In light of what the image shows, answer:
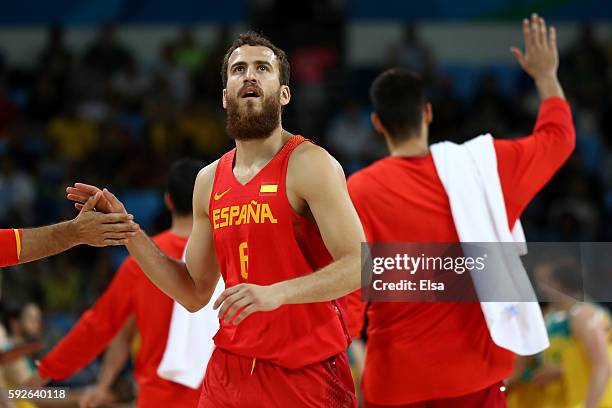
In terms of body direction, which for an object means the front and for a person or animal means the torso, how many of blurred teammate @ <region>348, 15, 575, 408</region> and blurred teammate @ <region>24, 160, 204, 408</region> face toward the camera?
0

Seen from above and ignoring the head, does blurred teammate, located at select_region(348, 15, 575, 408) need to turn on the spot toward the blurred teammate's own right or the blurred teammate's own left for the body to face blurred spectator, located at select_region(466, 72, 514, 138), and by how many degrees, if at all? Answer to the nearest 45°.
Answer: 0° — they already face them

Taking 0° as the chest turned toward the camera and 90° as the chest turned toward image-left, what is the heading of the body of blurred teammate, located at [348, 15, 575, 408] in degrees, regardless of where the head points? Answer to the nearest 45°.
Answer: approximately 180°

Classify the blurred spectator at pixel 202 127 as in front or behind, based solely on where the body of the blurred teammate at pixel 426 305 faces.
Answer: in front

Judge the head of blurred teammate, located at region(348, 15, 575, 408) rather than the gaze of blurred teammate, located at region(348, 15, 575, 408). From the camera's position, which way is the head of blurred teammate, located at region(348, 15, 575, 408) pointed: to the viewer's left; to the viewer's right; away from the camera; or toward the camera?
away from the camera

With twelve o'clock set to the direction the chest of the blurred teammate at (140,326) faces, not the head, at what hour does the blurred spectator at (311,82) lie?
The blurred spectator is roughly at 12 o'clock from the blurred teammate.

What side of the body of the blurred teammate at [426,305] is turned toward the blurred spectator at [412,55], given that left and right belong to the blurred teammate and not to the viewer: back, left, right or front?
front

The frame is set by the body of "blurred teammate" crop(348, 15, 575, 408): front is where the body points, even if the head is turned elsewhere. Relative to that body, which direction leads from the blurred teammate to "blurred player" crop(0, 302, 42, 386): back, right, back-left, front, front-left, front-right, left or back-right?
front-left

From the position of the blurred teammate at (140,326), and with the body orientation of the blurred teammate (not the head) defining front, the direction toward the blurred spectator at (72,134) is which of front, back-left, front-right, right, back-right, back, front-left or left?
front-right

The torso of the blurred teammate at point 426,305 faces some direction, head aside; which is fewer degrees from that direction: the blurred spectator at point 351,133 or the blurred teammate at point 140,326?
the blurred spectator

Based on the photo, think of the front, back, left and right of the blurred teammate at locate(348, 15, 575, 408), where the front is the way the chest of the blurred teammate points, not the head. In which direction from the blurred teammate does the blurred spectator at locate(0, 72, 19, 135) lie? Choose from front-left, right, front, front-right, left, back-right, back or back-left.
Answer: front-left

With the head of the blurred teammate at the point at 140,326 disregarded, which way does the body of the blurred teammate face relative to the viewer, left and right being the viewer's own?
facing away from the viewer and to the left of the viewer
